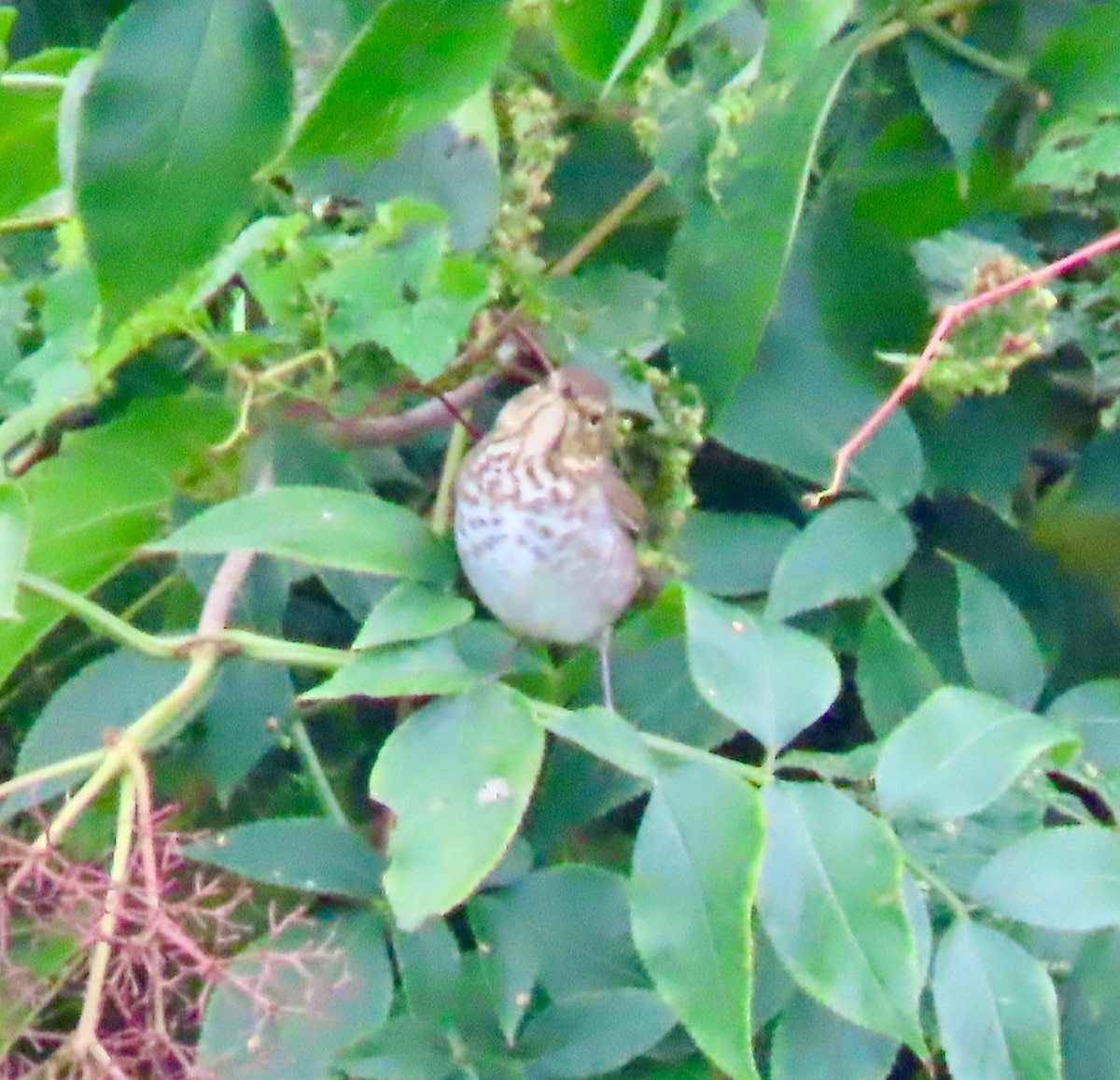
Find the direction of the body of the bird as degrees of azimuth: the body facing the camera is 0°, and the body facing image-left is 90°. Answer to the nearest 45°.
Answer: approximately 45°
